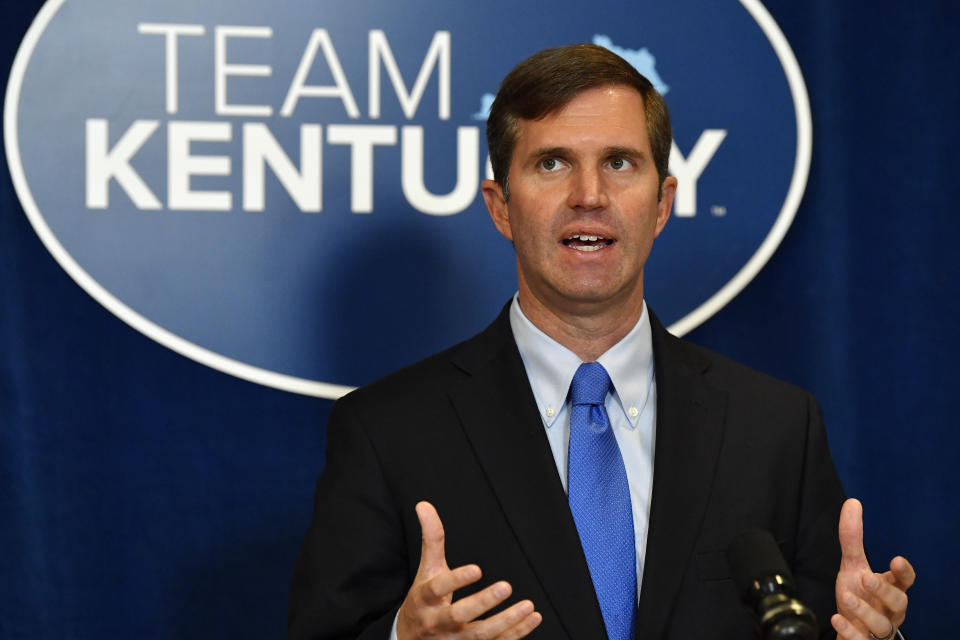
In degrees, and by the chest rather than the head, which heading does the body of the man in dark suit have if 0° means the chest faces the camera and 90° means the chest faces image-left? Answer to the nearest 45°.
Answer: approximately 0°
